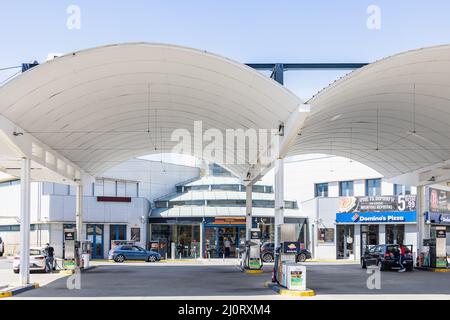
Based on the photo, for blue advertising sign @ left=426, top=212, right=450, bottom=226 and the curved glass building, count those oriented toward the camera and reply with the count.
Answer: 2

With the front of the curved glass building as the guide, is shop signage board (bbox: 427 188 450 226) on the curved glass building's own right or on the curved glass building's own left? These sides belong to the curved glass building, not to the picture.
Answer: on the curved glass building's own left

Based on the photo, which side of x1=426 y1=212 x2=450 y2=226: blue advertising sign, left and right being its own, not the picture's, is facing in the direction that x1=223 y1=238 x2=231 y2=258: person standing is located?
right

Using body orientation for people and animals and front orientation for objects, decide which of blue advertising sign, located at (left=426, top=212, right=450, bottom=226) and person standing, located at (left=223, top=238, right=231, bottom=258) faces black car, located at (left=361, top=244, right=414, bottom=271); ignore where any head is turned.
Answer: the blue advertising sign

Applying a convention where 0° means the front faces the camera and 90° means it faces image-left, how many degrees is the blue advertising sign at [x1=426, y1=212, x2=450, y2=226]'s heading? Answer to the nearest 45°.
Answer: approximately 0°

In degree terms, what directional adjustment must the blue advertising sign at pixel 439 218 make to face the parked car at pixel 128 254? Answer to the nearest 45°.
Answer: approximately 45° to its right
